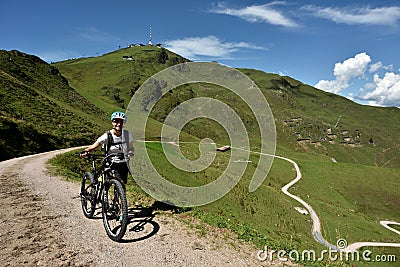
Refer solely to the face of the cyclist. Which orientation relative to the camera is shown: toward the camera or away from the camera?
toward the camera

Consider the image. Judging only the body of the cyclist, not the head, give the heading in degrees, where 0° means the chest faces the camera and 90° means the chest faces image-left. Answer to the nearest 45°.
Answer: approximately 0°
